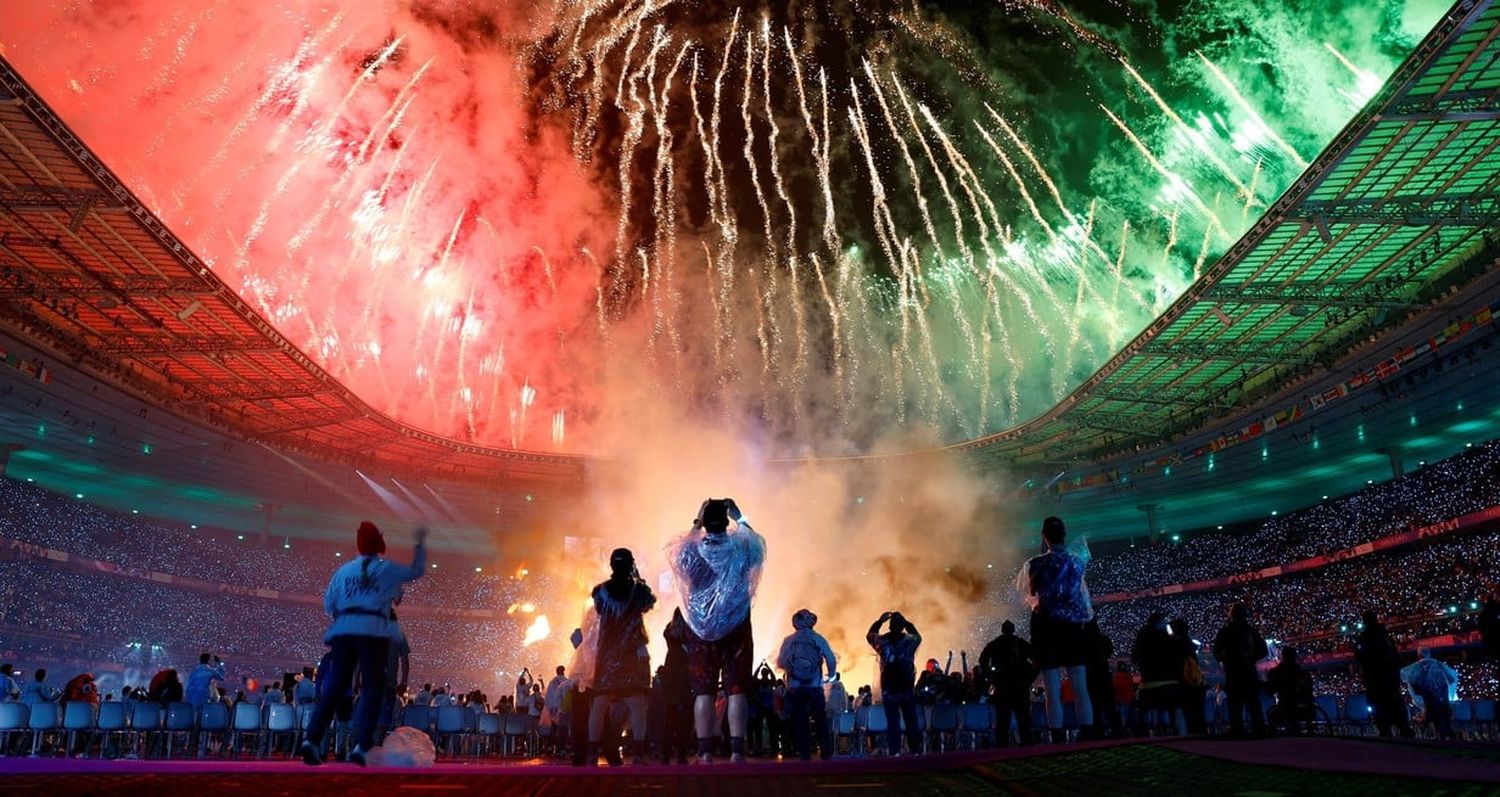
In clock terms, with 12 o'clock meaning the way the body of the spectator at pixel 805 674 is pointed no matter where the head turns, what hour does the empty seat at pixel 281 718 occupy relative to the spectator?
The empty seat is roughly at 10 o'clock from the spectator.

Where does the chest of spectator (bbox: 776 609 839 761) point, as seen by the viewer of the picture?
away from the camera

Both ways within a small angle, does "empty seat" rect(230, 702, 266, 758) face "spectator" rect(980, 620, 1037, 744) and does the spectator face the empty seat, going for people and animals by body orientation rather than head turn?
no

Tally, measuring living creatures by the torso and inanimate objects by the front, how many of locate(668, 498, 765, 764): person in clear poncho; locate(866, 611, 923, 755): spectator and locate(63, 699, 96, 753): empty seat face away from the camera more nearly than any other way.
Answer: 3

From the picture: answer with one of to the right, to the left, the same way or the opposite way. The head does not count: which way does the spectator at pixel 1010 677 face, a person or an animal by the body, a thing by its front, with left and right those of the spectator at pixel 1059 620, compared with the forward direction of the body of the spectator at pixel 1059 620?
the same way

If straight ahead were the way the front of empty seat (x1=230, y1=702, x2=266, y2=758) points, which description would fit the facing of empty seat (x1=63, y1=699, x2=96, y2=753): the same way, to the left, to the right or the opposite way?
the same way

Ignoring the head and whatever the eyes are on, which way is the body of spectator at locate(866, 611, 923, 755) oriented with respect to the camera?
away from the camera

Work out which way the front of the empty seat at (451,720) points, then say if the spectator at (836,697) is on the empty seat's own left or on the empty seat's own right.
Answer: on the empty seat's own right

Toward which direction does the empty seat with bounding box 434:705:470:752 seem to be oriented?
away from the camera

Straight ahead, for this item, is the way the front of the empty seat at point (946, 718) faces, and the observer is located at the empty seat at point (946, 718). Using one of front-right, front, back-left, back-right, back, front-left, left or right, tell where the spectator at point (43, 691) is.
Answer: left

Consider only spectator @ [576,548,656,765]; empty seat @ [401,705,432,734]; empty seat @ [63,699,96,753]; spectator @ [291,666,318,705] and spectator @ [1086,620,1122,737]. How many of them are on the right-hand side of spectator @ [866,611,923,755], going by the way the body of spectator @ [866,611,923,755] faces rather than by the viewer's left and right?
1

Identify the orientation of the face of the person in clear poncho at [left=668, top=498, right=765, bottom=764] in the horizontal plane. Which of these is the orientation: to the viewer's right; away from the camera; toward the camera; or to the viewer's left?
away from the camera

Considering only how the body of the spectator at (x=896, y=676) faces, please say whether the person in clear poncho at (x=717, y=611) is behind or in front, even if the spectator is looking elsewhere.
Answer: behind

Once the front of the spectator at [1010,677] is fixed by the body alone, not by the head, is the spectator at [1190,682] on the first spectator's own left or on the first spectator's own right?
on the first spectator's own right

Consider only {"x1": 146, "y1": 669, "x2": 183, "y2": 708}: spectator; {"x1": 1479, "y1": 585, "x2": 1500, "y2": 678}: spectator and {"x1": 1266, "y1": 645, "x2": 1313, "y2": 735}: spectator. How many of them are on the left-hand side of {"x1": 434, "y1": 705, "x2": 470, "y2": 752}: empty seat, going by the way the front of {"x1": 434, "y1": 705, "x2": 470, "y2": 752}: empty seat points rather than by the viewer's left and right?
1

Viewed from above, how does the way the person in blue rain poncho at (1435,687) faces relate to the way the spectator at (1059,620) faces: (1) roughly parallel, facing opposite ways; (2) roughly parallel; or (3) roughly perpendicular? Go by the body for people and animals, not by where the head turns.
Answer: roughly parallel

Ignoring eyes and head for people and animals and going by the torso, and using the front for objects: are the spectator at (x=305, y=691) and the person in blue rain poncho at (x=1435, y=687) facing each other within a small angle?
no

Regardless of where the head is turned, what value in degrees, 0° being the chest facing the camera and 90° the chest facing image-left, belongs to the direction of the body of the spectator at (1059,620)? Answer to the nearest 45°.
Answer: approximately 180°

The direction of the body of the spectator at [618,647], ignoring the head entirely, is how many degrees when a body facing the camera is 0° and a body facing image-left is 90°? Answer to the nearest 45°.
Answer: approximately 180°
